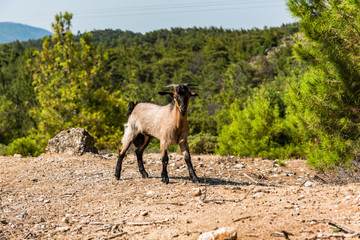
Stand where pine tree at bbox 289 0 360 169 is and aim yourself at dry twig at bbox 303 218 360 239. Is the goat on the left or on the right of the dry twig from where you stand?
right

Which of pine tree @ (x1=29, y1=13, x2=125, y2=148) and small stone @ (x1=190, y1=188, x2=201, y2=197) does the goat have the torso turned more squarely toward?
the small stone

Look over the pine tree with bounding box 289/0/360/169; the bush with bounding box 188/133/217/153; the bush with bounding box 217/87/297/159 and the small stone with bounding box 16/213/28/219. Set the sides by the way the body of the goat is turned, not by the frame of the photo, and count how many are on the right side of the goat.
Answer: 1

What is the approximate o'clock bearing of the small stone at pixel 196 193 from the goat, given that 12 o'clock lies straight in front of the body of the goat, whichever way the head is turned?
The small stone is roughly at 1 o'clock from the goat.

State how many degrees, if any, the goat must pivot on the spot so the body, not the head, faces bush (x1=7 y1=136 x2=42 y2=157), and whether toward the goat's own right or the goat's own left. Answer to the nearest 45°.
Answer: approximately 180°

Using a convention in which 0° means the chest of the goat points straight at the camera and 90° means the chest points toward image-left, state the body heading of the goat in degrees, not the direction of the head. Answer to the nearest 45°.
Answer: approximately 315°

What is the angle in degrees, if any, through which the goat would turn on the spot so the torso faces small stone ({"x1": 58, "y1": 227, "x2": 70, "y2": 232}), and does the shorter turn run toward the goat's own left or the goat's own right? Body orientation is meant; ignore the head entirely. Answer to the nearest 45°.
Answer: approximately 90° to the goat's own right

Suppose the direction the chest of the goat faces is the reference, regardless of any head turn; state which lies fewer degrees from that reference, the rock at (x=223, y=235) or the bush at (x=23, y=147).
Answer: the rock

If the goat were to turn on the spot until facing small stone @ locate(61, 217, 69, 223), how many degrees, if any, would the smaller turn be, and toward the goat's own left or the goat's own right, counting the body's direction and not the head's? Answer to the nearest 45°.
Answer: approximately 90° to the goat's own right

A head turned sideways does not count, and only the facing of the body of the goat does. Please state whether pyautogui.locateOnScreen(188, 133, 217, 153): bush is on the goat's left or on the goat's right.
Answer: on the goat's left
